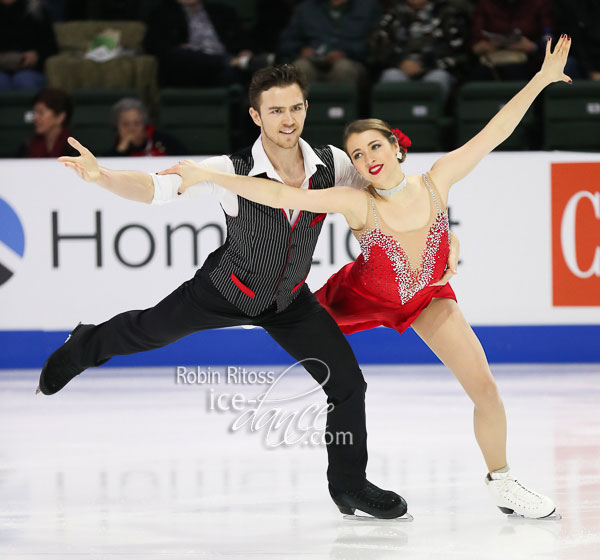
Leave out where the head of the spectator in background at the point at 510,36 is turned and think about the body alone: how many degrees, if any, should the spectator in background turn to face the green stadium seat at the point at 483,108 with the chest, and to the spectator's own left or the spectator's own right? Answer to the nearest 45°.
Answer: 0° — they already face it

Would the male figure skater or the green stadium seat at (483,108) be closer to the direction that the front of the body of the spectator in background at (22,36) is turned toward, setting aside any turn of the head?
the male figure skater

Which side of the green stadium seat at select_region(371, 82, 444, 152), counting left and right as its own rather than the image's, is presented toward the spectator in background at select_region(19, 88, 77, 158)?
right

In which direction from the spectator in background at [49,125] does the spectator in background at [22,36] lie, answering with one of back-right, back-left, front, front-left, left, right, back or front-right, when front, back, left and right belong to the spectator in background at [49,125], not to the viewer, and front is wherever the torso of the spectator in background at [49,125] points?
back-right

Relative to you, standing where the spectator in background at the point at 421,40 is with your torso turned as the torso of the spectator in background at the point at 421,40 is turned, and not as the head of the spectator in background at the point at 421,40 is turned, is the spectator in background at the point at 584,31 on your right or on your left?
on your left
